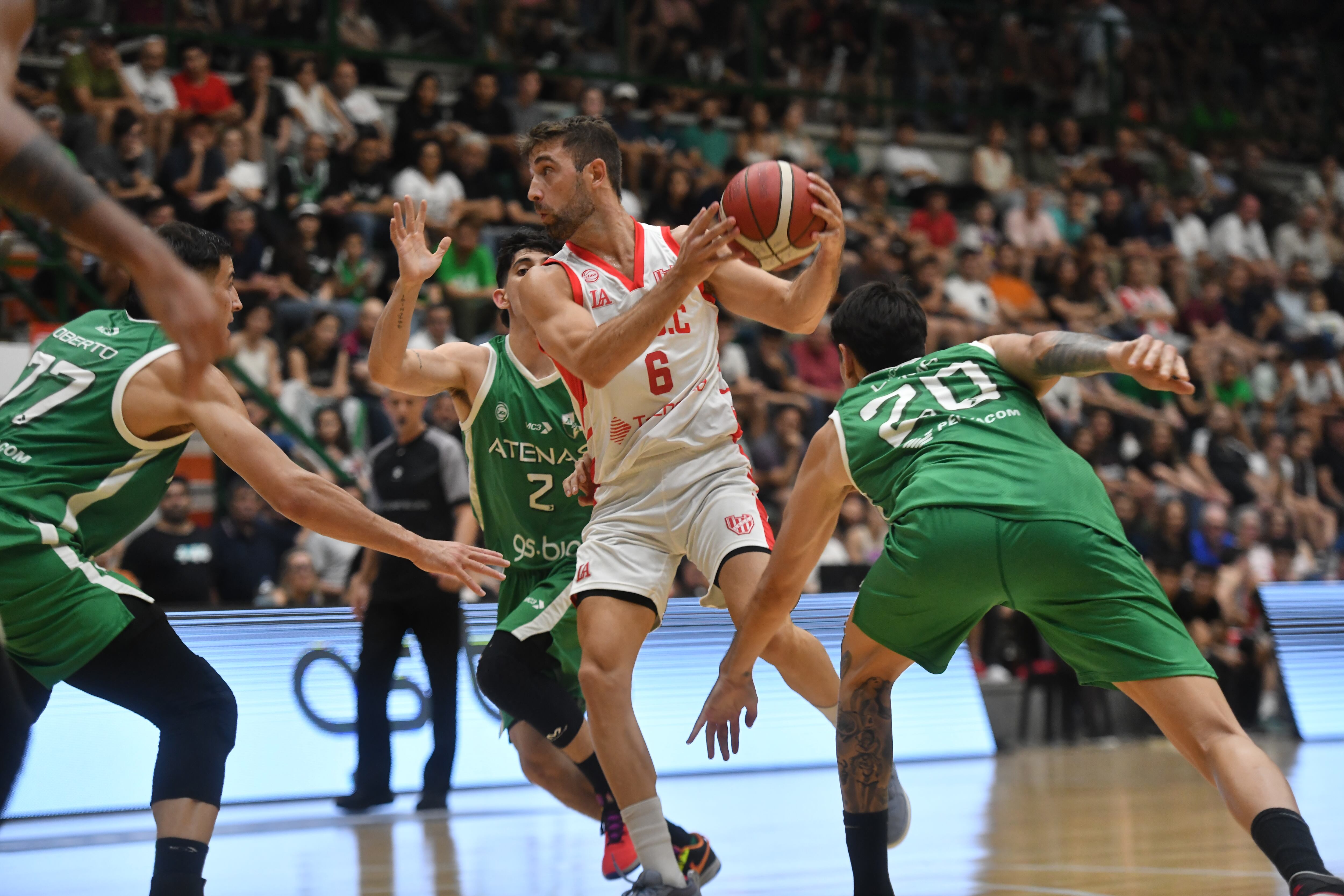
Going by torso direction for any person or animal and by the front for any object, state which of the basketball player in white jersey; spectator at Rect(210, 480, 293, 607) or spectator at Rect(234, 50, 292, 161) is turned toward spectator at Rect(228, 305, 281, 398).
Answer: spectator at Rect(234, 50, 292, 161)

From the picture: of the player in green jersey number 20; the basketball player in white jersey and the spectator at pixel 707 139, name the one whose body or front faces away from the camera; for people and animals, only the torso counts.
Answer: the player in green jersey number 20

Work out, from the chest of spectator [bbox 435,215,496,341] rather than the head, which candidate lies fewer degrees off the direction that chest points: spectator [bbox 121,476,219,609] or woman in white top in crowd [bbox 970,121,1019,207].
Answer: the spectator

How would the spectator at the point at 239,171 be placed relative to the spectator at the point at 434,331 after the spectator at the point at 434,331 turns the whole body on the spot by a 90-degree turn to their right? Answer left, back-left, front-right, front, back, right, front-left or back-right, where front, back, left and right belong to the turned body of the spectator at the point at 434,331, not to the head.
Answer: front-right

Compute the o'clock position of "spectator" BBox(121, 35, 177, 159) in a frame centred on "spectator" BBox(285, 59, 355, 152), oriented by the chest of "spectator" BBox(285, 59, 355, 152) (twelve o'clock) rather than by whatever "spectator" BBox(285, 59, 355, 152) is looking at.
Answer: "spectator" BBox(121, 35, 177, 159) is roughly at 2 o'clock from "spectator" BBox(285, 59, 355, 152).

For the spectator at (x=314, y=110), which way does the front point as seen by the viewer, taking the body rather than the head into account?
toward the camera

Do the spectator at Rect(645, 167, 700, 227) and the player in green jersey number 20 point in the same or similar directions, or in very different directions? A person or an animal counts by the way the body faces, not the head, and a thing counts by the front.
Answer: very different directions

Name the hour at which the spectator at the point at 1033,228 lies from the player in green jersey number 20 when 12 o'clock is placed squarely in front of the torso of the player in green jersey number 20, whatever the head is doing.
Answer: The spectator is roughly at 12 o'clock from the player in green jersey number 20.

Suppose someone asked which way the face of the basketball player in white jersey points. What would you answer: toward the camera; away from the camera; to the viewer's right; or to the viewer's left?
to the viewer's left

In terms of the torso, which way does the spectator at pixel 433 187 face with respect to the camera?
toward the camera

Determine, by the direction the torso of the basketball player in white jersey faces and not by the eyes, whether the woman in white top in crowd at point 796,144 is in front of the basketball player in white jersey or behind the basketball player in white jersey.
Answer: behind

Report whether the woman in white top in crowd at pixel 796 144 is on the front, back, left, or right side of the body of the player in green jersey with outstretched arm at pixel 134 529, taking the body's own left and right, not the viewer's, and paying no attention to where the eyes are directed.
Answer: front

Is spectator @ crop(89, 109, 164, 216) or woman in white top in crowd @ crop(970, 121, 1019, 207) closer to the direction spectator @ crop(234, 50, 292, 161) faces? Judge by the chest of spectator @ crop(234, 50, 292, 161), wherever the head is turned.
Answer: the spectator

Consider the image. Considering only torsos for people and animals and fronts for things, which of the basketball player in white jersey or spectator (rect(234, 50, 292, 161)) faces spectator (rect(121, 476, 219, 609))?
spectator (rect(234, 50, 292, 161))

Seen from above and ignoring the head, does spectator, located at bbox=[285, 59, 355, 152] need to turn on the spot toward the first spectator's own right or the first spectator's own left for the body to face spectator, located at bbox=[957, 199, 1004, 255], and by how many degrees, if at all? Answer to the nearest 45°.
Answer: approximately 90° to the first spectator's own left

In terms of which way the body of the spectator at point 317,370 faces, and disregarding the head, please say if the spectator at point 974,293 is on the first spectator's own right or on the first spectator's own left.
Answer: on the first spectator's own left

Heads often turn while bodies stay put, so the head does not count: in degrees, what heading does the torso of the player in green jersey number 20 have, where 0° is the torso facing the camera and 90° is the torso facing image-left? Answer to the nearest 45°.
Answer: approximately 180°

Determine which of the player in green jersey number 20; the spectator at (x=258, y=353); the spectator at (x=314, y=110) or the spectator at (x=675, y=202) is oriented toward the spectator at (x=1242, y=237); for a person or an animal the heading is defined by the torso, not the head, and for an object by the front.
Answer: the player in green jersey number 20
